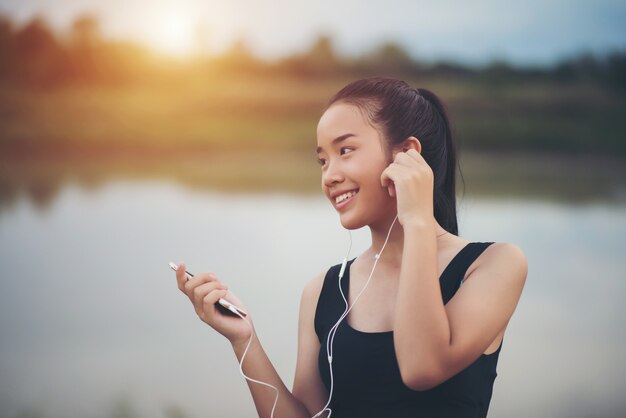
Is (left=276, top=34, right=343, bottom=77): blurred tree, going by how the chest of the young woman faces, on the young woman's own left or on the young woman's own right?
on the young woman's own right

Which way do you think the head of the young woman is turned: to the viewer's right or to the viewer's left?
to the viewer's left

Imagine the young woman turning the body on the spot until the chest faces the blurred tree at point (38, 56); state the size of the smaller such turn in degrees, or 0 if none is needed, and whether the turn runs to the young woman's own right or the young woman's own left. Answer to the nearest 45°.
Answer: approximately 90° to the young woman's own right

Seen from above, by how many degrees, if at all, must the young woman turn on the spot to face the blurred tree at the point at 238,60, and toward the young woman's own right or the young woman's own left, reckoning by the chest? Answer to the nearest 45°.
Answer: approximately 135° to the young woman's own right

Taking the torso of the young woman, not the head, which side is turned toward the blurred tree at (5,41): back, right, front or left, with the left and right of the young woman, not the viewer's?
right

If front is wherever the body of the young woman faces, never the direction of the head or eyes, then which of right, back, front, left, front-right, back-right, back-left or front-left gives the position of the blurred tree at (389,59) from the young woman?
back-right

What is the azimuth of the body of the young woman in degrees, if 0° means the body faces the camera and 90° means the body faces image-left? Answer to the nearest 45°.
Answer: approximately 45°

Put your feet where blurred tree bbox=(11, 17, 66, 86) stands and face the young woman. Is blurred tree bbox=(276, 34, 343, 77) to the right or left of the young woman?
left
